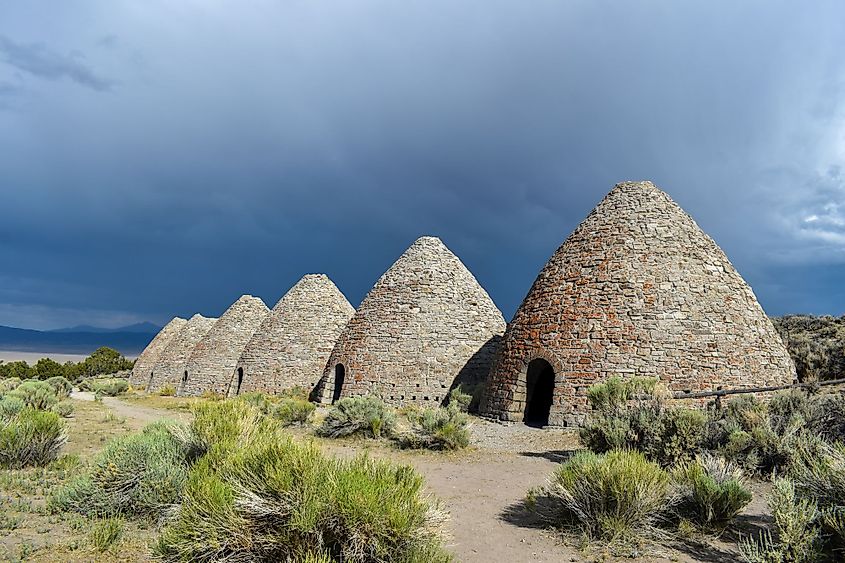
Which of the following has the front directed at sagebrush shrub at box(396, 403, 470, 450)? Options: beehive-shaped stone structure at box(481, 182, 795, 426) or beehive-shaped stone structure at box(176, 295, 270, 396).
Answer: beehive-shaped stone structure at box(481, 182, 795, 426)

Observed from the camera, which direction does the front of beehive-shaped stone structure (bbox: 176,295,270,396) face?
facing to the left of the viewer

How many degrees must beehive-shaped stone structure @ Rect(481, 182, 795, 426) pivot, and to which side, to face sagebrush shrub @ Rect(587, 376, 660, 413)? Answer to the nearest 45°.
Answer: approximately 45° to its left

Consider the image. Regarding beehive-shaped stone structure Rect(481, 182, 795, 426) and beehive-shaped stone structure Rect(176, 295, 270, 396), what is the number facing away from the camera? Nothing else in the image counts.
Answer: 0

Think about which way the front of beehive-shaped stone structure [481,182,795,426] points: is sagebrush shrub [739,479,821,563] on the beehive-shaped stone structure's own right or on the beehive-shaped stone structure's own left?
on the beehive-shaped stone structure's own left

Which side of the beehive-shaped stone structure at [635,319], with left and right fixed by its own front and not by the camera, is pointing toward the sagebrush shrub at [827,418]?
left

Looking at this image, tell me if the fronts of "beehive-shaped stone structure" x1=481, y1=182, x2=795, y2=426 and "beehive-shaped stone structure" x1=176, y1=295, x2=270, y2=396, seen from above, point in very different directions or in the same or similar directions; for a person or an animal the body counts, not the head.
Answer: same or similar directions

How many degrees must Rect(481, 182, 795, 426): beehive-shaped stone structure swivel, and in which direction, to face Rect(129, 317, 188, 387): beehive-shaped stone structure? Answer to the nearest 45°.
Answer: approximately 90° to its right

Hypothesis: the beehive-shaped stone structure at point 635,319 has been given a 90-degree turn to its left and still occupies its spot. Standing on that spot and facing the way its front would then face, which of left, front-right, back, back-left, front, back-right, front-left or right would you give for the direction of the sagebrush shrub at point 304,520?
front-right

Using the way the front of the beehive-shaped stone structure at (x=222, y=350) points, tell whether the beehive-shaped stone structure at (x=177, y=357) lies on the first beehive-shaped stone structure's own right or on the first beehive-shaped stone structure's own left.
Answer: on the first beehive-shaped stone structure's own right

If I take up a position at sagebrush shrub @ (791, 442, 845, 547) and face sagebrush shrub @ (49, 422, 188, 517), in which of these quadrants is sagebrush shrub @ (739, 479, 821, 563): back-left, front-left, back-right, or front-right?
front-left

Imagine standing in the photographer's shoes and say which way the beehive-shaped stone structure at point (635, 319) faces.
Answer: facing the viewer and to the left of the viewer
